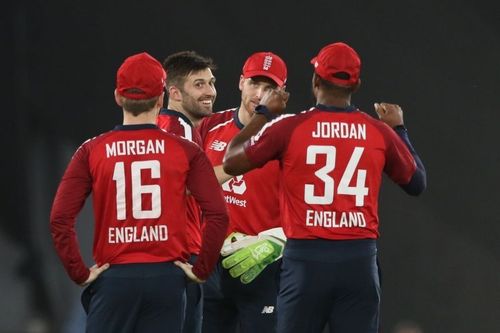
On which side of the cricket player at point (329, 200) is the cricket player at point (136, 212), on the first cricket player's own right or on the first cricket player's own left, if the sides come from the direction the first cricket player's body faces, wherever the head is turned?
on the first cricket player's own left

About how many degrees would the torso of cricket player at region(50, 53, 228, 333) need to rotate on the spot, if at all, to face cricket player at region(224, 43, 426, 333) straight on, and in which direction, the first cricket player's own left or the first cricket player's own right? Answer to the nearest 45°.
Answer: approximately 90° to the first cricket player's own right

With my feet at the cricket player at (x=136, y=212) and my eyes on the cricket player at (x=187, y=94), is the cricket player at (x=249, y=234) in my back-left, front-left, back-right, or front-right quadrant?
front-right

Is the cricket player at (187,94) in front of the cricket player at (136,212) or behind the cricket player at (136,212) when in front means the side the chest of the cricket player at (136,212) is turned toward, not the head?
in front

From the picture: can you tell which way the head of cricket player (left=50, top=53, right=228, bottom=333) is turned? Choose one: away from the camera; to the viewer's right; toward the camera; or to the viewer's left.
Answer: away from the camera

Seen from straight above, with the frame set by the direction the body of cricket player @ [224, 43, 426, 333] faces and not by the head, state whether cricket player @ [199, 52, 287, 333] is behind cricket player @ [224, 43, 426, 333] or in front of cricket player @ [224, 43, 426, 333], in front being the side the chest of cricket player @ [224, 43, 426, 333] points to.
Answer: in front

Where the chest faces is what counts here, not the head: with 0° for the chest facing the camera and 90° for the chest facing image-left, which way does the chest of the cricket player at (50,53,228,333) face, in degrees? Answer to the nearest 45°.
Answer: approximately 180°

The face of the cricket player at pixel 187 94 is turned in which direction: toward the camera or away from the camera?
toward the camera

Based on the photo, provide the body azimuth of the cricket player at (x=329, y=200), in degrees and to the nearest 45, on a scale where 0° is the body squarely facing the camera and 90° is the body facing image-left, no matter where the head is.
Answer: approximately 180°

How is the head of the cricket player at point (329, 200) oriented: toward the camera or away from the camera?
away from the camera

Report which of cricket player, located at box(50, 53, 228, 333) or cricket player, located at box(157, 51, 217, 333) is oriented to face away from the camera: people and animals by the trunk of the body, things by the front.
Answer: cricket player, located at box(50, 53, 228, 333)
